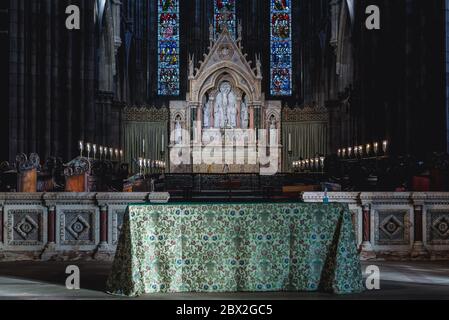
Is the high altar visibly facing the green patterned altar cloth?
yes

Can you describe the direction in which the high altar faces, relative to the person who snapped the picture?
facing the viewer

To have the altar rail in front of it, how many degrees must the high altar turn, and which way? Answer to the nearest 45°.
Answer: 0° — it already faces it
